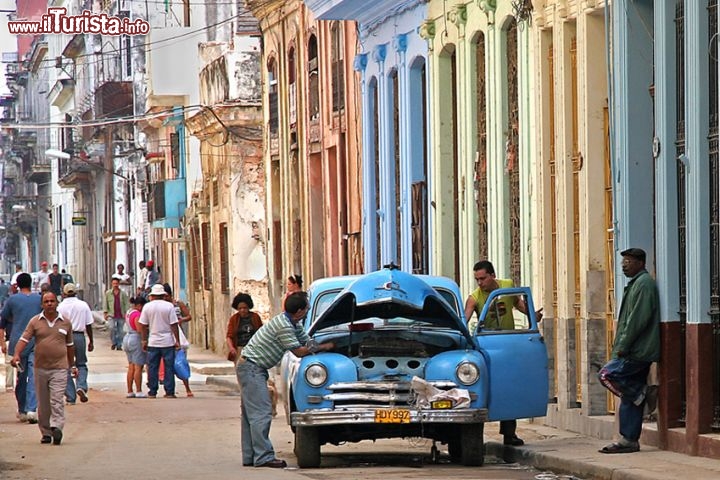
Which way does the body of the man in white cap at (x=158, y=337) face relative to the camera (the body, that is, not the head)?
away from the camera

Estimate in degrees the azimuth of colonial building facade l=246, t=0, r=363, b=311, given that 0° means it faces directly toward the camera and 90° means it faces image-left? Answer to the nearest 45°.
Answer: approximately 45°

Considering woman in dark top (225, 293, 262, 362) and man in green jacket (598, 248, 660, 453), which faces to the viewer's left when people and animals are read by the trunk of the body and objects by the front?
the man in green jacket

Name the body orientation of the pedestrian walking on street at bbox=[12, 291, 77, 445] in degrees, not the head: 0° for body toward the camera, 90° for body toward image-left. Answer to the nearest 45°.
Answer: approximately 0°

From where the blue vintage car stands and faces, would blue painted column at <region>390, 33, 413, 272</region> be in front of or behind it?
behind

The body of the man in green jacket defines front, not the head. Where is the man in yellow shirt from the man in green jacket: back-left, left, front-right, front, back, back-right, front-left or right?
front-right

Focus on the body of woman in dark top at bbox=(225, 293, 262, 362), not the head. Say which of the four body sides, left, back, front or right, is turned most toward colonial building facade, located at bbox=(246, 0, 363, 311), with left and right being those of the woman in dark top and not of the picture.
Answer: back

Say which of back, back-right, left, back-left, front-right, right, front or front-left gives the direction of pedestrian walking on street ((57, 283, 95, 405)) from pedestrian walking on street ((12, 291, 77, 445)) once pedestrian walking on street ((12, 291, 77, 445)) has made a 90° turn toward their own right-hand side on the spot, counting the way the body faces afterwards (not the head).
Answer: right

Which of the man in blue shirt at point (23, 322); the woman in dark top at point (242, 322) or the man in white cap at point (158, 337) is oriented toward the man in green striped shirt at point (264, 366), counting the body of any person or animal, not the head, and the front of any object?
the woman in dark top

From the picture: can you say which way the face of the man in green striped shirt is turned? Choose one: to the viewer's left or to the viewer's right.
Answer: to the viewer's right

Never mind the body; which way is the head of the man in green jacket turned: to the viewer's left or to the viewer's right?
to the viewer's left
